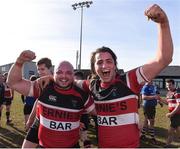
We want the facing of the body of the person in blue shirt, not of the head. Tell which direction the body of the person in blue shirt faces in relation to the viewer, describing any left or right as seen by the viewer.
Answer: facing the viewer
